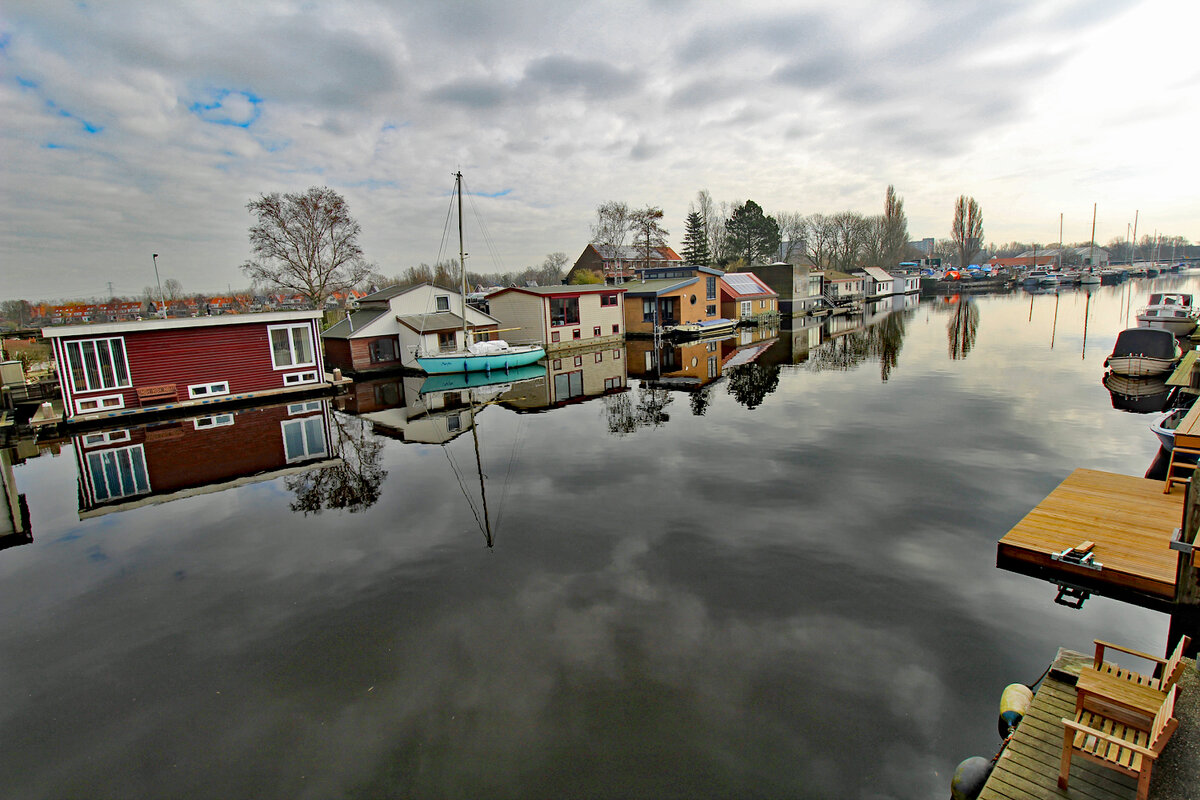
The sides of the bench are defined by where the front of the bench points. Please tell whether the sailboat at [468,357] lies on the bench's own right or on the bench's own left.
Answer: on the bench's own left

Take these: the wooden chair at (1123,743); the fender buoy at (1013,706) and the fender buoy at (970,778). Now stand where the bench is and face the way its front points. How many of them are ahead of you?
3

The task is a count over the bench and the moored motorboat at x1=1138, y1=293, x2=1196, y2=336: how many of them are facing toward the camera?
2

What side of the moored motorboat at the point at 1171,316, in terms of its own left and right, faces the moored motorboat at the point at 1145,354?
front

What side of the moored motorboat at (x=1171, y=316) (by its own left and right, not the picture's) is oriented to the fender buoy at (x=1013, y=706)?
front

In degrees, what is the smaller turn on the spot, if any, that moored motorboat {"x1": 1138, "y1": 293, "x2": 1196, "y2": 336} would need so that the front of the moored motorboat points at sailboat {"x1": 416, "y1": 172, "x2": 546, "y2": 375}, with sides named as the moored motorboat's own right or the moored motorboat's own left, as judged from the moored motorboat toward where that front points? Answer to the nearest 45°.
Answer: approximately 45° to the moored motorboat's own right

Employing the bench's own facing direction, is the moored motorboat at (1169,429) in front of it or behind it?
in front

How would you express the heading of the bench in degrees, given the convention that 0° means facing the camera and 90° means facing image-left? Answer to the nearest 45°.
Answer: approximately 0°

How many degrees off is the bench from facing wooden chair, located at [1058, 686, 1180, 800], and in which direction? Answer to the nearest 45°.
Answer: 0° — it already faces it

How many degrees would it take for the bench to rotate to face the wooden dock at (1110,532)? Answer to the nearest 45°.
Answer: approximately 45° to its left

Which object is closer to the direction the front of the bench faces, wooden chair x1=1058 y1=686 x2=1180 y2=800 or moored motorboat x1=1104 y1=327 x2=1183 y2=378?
the wooden chair
